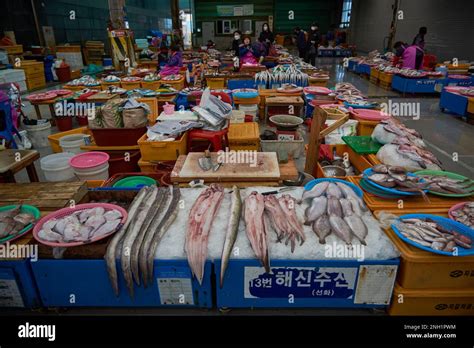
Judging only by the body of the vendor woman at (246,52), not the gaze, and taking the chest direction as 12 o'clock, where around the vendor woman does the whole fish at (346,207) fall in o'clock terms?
The whole fish is roughly at 12 o'clock from the vendor woman.

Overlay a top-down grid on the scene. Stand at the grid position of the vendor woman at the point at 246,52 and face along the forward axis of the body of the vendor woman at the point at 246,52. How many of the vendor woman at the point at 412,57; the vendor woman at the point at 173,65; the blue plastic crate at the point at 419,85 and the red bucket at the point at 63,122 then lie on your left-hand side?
2

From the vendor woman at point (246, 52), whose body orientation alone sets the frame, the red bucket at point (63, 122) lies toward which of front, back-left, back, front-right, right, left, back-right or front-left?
front-right

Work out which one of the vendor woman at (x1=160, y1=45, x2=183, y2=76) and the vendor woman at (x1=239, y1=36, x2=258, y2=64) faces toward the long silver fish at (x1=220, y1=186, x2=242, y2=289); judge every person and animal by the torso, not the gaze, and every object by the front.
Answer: the vendor woman at (x1=239, y1=36, x2=258, y2=64)

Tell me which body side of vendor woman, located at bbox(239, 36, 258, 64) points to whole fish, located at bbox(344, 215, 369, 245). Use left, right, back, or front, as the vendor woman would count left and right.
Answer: front

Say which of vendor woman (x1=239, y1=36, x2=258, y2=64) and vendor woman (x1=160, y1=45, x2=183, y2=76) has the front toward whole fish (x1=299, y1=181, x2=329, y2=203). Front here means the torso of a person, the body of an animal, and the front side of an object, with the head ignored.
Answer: vendor woman (x1=239, y1=36, x2=258, y2=64)

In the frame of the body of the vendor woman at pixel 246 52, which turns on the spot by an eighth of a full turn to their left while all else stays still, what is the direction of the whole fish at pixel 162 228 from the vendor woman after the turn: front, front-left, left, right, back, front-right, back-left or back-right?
front-right

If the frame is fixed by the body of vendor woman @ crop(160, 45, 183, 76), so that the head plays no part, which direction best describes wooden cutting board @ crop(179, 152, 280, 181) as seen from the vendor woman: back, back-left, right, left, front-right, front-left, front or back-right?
left

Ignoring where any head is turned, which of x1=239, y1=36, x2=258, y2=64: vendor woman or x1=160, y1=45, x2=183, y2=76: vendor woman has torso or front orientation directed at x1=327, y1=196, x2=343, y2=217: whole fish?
x1=239, y1=36, x2=258, y2=64: vendor woman

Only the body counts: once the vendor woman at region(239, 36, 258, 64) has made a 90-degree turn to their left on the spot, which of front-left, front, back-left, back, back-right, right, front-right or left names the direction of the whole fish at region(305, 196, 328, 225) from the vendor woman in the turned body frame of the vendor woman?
right

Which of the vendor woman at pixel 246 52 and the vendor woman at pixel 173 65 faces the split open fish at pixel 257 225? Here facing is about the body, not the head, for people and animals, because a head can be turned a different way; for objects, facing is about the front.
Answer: the vendor woman at pixel 246 52

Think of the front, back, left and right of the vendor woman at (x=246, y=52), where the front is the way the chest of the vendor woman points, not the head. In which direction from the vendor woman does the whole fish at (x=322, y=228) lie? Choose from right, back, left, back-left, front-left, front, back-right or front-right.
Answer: front

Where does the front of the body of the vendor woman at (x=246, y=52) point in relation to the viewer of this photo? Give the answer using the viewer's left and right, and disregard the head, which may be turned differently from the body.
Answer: facing the viewer

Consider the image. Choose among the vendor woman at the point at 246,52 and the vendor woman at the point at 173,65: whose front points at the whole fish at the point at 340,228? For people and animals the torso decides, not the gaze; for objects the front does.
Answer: the vendor woman at the point at 246,52

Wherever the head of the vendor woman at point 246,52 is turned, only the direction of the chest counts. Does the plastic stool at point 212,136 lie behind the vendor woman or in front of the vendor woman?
in front

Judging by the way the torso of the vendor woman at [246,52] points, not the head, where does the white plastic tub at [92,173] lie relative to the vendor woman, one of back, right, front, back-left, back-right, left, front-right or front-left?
front

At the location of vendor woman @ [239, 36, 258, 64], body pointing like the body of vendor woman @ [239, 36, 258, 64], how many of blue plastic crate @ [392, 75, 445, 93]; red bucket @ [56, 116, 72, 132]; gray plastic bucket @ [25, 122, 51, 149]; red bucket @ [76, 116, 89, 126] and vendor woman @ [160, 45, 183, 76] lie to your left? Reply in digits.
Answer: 1

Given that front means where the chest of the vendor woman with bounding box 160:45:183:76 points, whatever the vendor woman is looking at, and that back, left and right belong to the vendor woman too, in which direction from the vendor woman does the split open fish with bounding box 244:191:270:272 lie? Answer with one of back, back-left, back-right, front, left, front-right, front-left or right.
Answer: left

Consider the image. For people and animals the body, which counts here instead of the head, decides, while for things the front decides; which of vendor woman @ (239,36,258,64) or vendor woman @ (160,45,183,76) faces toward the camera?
vendor woman @ (239,36,258,64)
